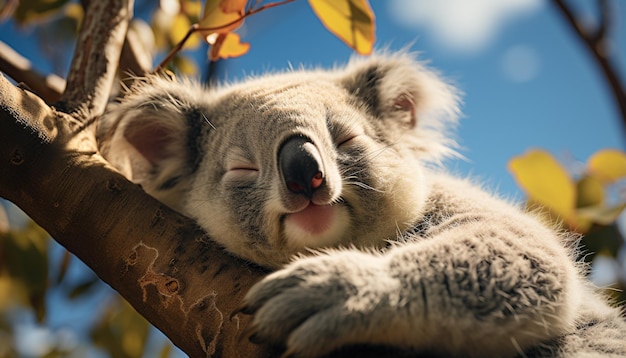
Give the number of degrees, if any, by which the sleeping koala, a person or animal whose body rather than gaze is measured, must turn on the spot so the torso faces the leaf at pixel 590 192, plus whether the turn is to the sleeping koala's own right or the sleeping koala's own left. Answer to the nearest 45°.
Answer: approximately 180°

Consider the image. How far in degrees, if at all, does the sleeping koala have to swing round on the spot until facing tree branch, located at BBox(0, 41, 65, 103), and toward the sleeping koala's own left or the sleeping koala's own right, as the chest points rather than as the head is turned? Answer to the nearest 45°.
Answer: approximately 45° to the sleeping koala's own right

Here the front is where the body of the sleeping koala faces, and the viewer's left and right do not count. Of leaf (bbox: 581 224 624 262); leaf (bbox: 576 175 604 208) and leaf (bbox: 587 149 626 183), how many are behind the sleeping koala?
3

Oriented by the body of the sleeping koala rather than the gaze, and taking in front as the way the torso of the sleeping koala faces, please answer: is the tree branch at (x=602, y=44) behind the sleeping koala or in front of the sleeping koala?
behind

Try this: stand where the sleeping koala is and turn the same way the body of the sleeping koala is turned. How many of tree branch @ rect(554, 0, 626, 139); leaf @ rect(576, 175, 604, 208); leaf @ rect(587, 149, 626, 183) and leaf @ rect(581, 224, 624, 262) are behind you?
4

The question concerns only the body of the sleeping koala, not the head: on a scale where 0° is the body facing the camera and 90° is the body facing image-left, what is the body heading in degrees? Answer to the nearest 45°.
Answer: approximately 45°

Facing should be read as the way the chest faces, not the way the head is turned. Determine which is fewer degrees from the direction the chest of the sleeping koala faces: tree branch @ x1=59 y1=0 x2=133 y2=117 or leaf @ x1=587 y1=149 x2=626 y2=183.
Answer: the tree branch

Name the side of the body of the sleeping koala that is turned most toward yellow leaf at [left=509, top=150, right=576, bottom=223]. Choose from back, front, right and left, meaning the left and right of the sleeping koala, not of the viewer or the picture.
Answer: back

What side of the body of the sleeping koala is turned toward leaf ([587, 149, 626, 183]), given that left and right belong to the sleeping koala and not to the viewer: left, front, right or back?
back

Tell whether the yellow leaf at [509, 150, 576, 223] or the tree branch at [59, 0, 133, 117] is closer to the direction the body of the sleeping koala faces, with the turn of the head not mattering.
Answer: the tree branch
